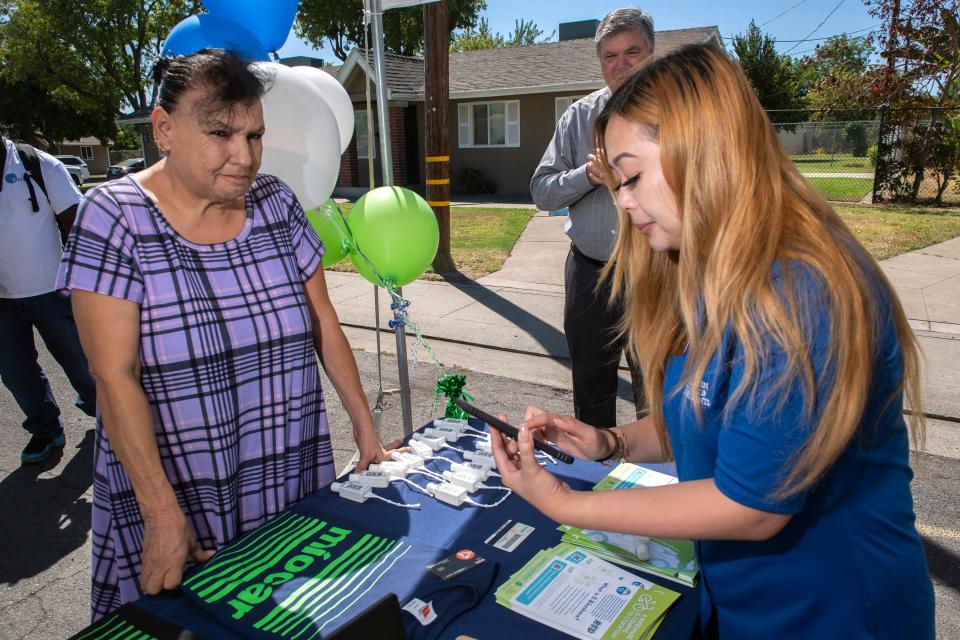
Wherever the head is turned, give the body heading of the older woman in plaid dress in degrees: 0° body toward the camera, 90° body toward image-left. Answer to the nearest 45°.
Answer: approximately 315°

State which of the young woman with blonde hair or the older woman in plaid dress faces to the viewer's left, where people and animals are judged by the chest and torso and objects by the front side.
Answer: the young woman with blonde hair

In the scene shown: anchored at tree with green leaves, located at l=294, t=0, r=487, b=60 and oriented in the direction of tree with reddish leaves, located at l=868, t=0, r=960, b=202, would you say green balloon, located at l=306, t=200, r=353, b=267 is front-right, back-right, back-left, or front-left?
front-right

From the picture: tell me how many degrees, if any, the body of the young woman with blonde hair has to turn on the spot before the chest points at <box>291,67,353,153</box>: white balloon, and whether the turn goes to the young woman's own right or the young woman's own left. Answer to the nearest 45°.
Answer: approximately 45° to the young woman's own right

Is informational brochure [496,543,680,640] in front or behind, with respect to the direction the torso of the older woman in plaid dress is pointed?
in front

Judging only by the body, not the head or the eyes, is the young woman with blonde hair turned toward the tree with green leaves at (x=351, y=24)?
no

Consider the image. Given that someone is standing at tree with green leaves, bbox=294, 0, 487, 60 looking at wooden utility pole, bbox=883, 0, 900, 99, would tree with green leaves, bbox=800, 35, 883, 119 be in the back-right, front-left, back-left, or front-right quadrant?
front-left

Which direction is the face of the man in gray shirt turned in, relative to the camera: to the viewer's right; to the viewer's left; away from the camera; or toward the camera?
toward the camera

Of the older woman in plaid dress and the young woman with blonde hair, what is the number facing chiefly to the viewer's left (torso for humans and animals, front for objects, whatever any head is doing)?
1

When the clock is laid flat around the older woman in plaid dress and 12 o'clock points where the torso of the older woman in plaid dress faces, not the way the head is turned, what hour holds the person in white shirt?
The person in white shirt is roughly at 7 o'clock from the older woman in plaid dress.

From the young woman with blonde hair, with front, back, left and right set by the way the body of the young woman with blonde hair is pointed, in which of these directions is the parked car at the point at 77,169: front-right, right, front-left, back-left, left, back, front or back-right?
front-right

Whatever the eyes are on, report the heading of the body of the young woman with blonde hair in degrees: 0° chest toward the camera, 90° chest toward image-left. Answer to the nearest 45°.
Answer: approximately 90°

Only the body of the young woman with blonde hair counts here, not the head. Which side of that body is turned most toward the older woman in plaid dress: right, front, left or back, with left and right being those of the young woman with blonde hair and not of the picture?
front

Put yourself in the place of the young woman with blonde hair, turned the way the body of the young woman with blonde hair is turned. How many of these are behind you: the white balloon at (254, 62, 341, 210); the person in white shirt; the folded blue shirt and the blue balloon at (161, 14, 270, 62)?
0
